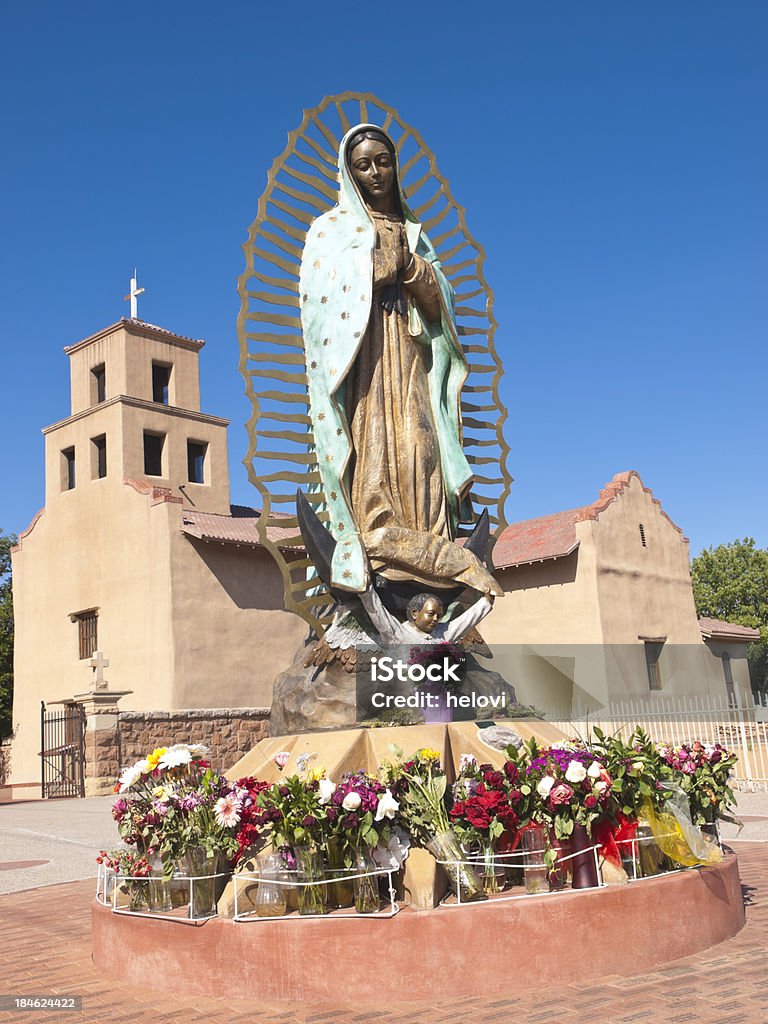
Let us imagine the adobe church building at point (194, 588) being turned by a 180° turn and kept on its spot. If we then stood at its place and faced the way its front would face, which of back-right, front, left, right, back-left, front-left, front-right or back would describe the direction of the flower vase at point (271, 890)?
back-right

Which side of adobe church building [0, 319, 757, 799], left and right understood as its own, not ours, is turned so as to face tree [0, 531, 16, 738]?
right

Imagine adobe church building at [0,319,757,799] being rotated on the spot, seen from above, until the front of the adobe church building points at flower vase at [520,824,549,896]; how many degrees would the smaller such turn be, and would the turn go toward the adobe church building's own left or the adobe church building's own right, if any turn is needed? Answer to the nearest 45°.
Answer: approximately 45° to the adobe church building's own left

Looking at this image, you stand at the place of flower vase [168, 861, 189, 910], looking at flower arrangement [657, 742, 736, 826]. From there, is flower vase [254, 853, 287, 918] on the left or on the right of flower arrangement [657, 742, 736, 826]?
right

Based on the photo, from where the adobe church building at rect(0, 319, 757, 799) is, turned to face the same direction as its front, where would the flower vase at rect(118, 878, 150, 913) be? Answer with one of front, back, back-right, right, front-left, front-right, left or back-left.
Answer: front-left

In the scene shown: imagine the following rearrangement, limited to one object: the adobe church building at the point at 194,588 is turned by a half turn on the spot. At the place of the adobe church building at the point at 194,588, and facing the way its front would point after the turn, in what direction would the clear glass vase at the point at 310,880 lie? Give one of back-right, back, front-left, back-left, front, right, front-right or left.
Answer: back-right

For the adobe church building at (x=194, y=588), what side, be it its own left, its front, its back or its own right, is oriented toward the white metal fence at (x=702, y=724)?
left

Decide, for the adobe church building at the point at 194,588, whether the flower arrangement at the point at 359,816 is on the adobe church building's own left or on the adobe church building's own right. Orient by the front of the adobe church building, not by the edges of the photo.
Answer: on the adobe church building's own left

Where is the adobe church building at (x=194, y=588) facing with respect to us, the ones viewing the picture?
facing the viewer and to the left of the viewer

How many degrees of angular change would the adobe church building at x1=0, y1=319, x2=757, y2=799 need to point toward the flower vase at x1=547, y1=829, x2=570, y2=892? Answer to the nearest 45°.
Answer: approximately 45° to its left

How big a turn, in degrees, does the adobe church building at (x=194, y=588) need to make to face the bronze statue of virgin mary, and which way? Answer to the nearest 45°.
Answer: approximately 45° to its left

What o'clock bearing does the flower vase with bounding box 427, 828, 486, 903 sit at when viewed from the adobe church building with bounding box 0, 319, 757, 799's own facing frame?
The flower vase is roughly at 10 o'clock from the adobe church building.

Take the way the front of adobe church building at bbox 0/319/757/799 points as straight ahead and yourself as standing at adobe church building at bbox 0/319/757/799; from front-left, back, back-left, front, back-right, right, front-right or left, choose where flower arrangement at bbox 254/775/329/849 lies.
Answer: front-left

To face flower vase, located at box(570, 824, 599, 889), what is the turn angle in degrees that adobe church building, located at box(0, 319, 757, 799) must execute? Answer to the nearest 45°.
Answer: approximately 45° to its left
